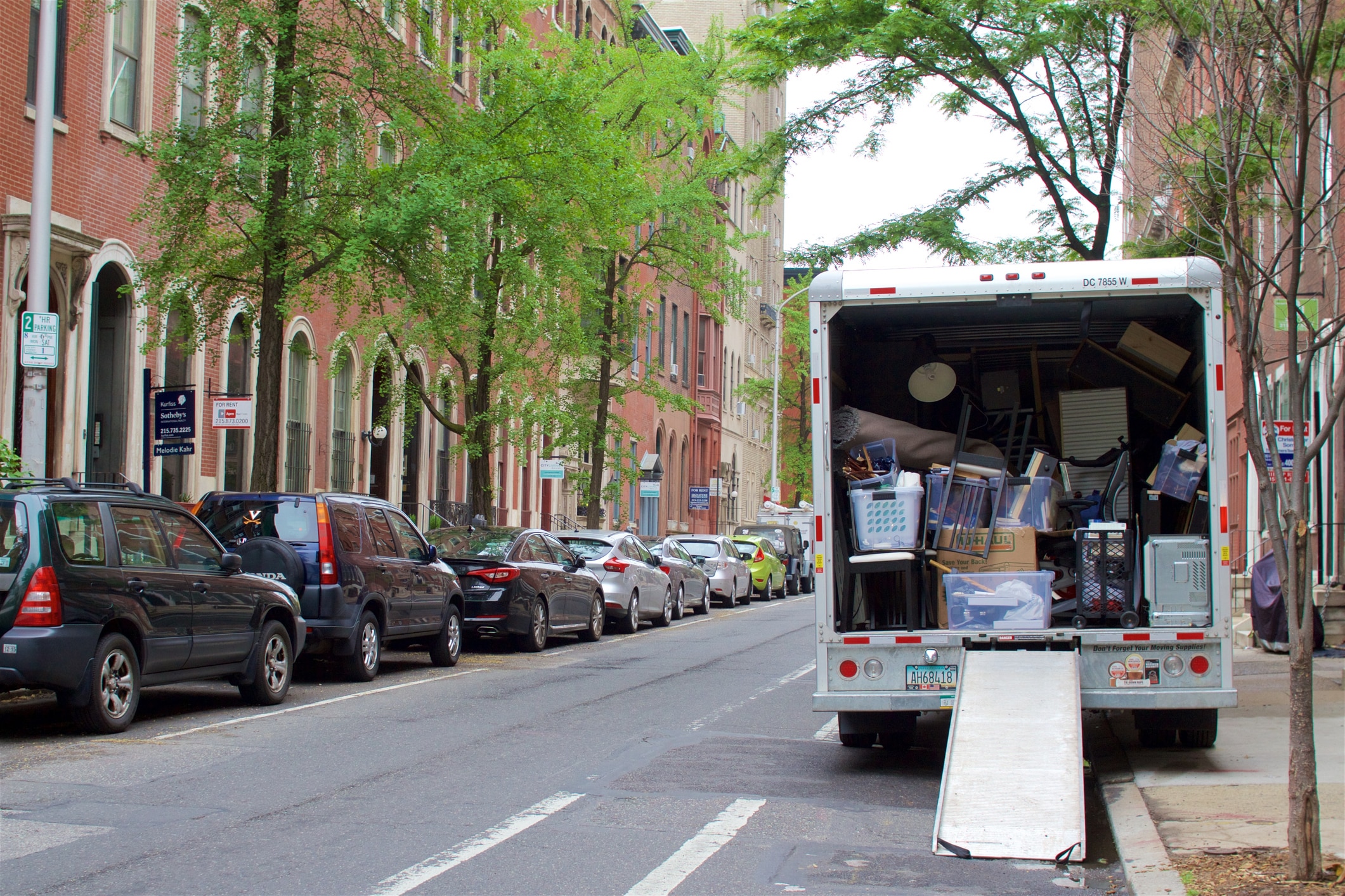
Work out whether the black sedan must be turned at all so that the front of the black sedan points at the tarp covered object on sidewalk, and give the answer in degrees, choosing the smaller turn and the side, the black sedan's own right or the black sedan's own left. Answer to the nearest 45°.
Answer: approximately 45° to the black sedan's own right

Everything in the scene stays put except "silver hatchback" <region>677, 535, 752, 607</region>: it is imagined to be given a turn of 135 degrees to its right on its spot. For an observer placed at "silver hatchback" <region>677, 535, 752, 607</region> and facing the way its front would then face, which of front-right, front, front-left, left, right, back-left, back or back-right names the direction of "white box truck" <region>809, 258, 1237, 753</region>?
front

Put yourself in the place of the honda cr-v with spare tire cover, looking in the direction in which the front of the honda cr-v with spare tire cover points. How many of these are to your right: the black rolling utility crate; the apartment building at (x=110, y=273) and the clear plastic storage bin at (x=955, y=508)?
2

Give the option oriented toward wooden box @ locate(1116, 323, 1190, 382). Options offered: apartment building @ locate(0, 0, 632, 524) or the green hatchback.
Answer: the apartment building

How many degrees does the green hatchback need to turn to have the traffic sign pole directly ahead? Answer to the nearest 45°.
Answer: approximately 135° to its right

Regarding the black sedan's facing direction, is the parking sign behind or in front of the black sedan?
behind

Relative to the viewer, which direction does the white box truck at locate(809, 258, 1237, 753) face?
away from the camera

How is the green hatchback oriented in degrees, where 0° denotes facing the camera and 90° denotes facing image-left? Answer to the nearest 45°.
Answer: approximately 225°

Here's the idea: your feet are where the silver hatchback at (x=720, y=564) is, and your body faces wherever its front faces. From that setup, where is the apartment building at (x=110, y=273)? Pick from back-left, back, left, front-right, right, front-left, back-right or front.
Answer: back

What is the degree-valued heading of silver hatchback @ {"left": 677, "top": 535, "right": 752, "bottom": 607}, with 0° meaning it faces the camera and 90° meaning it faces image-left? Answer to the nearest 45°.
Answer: approximately 225°

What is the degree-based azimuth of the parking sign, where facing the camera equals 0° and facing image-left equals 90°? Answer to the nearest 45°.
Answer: approximately 0°

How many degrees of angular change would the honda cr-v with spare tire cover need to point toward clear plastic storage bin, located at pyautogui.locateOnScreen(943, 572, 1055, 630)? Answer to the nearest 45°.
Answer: approximately 90° to its right
